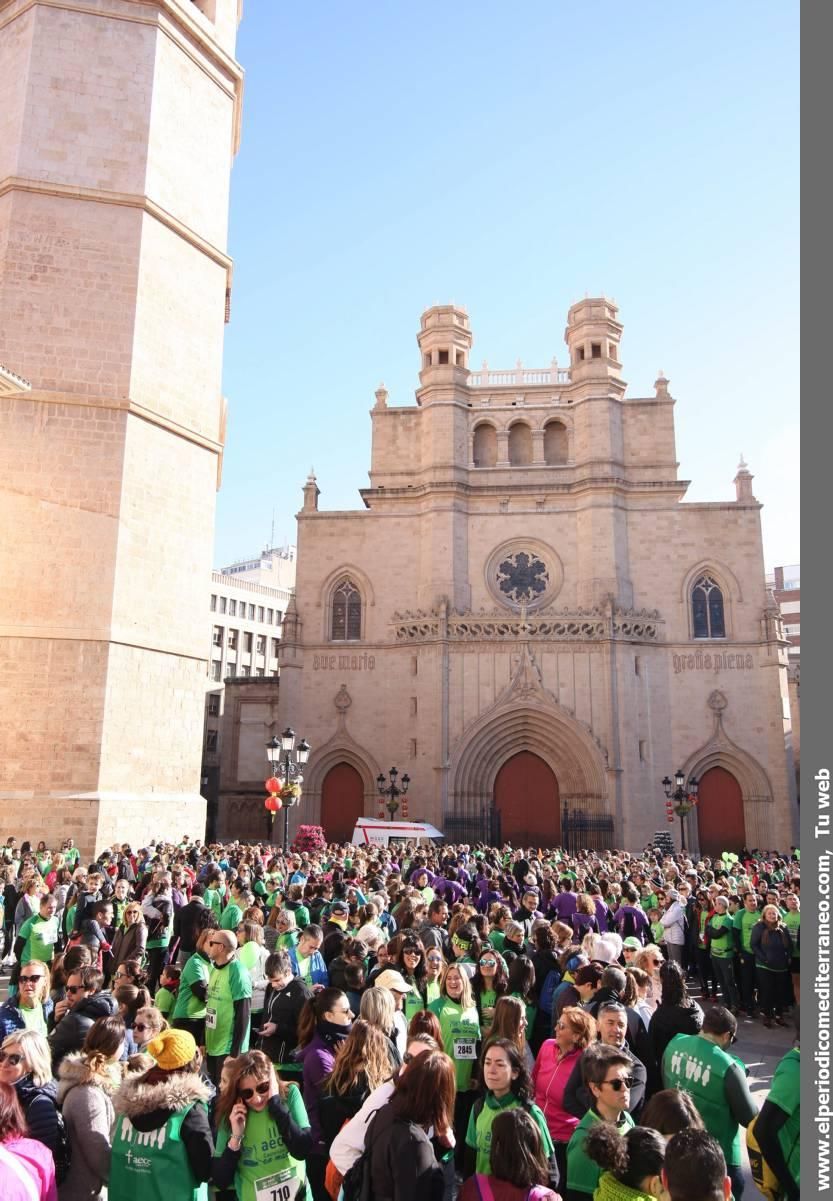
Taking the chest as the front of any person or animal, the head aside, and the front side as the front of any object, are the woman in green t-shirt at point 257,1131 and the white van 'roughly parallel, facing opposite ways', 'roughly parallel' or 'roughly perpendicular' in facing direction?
roughly perpendicular

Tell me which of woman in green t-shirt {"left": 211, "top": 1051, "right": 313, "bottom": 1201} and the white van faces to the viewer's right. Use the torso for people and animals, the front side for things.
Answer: the white van

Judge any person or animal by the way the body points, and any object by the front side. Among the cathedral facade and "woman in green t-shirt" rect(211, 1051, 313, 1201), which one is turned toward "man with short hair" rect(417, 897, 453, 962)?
the cathedral facade

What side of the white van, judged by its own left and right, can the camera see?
right

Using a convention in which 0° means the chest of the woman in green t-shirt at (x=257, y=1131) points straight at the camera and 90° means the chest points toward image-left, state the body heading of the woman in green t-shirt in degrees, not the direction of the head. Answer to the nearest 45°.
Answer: approximately 0°

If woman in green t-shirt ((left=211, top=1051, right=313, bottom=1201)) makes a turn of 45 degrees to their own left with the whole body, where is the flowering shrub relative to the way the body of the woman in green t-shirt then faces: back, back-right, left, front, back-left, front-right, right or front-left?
back-left

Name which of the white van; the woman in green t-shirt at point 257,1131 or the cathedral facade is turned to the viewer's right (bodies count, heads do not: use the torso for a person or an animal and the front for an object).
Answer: the white van

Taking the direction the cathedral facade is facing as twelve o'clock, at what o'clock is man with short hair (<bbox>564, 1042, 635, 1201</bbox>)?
The man with short hair is roughly at 12 o'clock from the cathedral facade.

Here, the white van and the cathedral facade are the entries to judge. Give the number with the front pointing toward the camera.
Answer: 1

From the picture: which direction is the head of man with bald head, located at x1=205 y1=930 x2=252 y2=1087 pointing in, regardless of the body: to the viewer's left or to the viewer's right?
to the viewer's left

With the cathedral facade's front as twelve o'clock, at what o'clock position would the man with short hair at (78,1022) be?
The man with short hair is roughly at 12 o'clock from the cathedral facade.

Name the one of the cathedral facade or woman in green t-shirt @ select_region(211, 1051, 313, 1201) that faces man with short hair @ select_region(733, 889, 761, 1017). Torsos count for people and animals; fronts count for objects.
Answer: the cathedral facade
